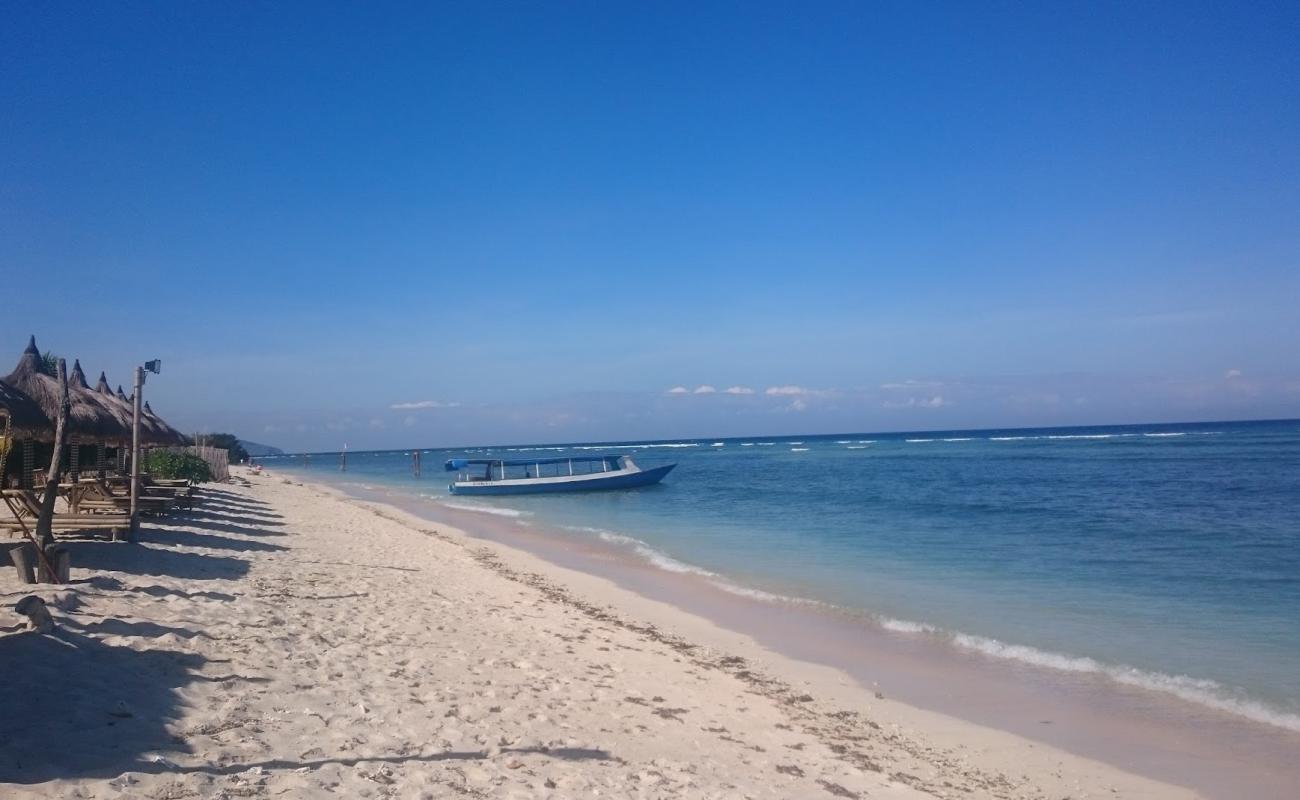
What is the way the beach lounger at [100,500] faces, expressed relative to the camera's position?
facing to the right of the viewer

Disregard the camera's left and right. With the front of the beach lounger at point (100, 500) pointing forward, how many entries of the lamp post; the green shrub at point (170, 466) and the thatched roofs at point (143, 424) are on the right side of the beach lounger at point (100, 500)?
1

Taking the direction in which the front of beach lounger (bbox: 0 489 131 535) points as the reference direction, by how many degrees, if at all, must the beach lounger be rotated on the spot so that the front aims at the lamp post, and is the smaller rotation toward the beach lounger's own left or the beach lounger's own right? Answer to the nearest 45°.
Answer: approximately 45° to the beach lounger's own left

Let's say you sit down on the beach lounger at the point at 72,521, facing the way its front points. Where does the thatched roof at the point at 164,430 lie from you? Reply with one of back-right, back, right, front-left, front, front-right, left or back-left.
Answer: left

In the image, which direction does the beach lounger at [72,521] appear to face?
to the viewer's right

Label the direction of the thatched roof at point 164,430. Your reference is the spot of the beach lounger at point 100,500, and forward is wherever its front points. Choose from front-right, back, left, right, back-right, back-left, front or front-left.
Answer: left

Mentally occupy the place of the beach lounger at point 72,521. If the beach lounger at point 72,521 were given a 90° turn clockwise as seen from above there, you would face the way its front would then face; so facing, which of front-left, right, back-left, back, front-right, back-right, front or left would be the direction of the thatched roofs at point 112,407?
back

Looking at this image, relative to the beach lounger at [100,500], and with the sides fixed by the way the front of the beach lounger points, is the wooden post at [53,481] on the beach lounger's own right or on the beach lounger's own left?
on the beach lounger's own right

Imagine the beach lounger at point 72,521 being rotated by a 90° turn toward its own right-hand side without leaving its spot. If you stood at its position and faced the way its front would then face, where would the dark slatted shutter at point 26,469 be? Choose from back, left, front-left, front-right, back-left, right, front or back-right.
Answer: back

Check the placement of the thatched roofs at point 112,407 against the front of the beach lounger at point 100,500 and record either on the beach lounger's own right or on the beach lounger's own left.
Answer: on the beach lounger's own left

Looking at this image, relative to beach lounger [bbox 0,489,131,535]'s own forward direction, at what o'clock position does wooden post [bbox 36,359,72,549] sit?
The wooden post is roughly at 3 o'clock from the beach lounger.

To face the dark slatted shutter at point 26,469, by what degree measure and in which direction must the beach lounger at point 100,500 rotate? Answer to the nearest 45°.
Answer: approximately 180°

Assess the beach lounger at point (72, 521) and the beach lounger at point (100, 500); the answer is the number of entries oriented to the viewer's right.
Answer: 2

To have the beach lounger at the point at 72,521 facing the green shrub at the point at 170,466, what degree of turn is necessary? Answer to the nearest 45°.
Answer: approximately 90° to its left

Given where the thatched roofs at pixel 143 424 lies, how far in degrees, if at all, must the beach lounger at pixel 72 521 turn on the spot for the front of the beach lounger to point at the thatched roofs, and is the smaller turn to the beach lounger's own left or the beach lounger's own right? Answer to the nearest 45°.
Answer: approximately 90° to the beach lounger's own left
